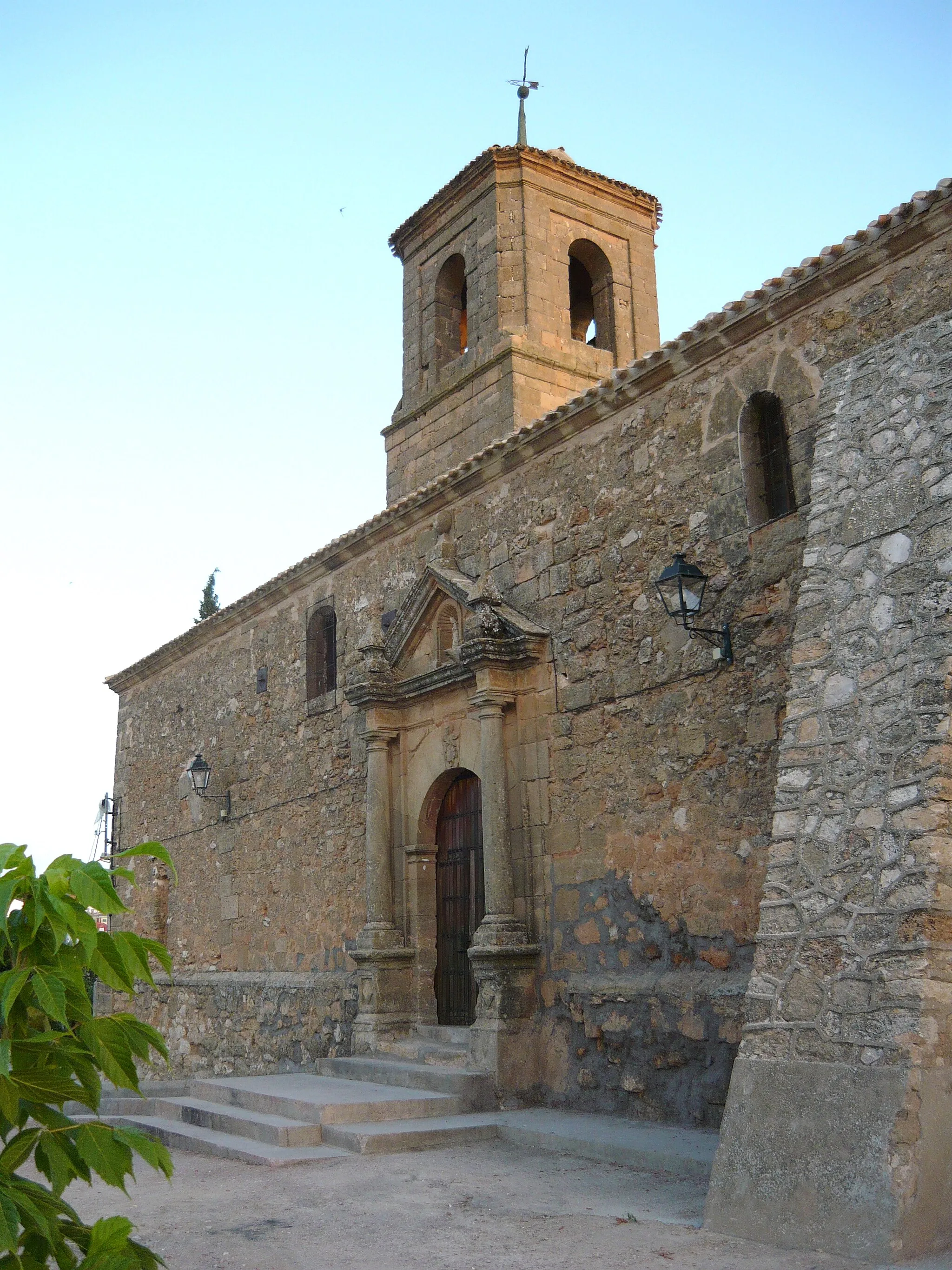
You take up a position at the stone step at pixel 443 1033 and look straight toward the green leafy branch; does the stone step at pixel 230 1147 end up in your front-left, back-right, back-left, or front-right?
front-right

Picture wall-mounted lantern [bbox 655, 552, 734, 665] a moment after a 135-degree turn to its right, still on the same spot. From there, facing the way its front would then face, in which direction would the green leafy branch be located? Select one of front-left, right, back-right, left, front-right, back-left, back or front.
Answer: back

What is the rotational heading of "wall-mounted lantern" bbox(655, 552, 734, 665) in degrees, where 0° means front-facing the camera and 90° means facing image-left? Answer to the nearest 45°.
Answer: approximately 45°

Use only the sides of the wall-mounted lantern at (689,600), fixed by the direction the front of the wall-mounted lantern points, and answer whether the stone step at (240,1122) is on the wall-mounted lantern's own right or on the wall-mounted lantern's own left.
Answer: on the wall-mounted lantern's own right

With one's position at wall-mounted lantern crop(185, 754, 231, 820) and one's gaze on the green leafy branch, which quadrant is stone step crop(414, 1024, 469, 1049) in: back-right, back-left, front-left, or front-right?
front-left
